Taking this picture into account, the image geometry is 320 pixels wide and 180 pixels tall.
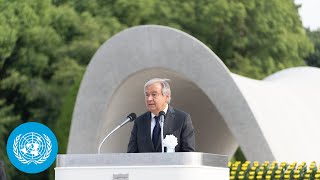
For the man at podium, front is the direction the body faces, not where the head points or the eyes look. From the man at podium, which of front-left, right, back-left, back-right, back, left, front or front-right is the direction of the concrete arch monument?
back-right

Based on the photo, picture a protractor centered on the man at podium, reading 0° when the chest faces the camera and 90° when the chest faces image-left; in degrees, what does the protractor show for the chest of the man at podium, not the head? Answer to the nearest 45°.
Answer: approximately 45°

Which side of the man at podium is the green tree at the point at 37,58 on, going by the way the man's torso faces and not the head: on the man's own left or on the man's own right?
on the man's own right
